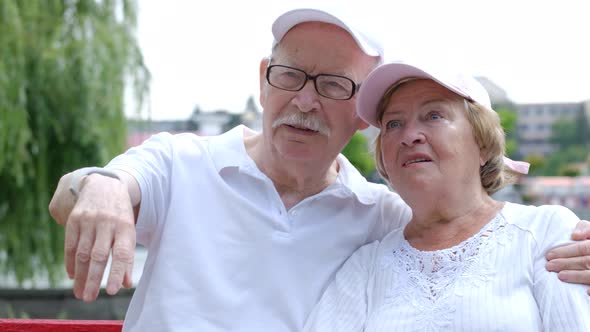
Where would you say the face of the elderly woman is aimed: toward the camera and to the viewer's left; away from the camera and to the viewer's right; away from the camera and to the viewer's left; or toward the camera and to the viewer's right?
toward the camera and to the viewer's left

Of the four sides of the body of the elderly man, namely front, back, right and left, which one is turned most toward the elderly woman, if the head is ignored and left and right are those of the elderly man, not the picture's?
left

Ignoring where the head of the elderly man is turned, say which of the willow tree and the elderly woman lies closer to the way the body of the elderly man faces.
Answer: the elderly woman

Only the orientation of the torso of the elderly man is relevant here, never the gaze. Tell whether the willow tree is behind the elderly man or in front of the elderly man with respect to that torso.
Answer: behind

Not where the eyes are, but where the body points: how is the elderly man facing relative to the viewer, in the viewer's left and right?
facing the viewer
